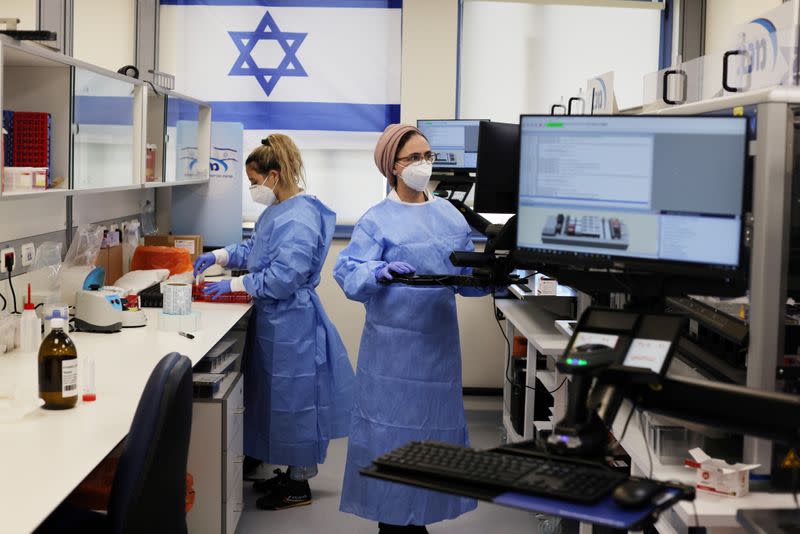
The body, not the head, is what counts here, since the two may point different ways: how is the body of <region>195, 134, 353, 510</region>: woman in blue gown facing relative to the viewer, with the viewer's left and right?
facing to the left of the viewer

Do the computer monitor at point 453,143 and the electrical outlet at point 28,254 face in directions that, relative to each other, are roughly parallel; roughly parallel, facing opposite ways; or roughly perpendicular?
roughly perpendicular

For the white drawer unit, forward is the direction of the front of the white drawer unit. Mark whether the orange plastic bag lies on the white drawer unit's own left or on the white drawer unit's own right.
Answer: on the white drawer unit's own left

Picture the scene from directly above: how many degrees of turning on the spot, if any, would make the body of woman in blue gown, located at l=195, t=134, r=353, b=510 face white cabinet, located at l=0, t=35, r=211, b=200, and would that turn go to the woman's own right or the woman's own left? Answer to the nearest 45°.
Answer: approximately 45° to the woman's own left

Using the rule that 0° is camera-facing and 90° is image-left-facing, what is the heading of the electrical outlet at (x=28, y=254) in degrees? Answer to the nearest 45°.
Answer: approximately 315°

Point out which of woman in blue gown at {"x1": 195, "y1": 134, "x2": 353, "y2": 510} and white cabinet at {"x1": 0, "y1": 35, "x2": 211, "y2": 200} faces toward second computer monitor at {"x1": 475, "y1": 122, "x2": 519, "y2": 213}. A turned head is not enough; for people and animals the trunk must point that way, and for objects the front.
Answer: the white cabinet

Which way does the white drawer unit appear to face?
to the viewer's right
